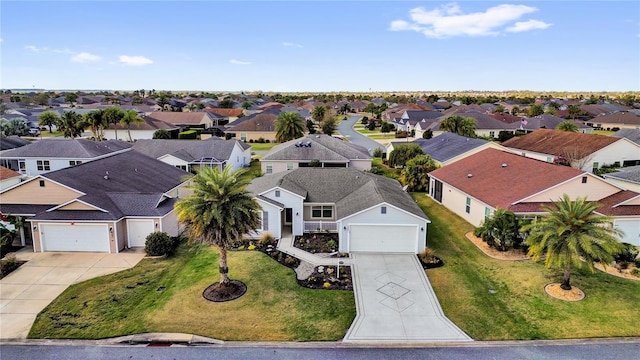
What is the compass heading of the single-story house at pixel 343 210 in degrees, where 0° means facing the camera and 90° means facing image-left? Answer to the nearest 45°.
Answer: approximately 0°

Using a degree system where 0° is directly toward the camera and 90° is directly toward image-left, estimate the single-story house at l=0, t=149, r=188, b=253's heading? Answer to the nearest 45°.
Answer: approximately 0°

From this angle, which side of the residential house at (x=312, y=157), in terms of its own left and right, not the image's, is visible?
back

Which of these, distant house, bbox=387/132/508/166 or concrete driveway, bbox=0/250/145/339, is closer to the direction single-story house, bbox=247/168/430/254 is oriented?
the concrete driveway

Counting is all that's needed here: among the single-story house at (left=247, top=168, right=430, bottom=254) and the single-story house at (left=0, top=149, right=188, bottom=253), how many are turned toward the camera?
2

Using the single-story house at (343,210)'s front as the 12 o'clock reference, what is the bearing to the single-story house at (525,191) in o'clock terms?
the single-story house at (525,191) is roughly at 9 o'clock from the single-story house at (343,210).

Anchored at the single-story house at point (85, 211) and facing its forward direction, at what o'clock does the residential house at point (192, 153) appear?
The residential house is roughly at 7 o'clock from the single-story house.

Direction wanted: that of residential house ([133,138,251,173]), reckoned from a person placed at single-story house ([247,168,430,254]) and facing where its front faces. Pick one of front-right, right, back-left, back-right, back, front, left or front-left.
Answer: back-right

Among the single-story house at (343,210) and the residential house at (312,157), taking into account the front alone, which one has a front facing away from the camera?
the residential house

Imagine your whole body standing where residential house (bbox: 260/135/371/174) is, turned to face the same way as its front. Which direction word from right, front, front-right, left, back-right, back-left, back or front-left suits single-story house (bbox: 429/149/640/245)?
back-right
